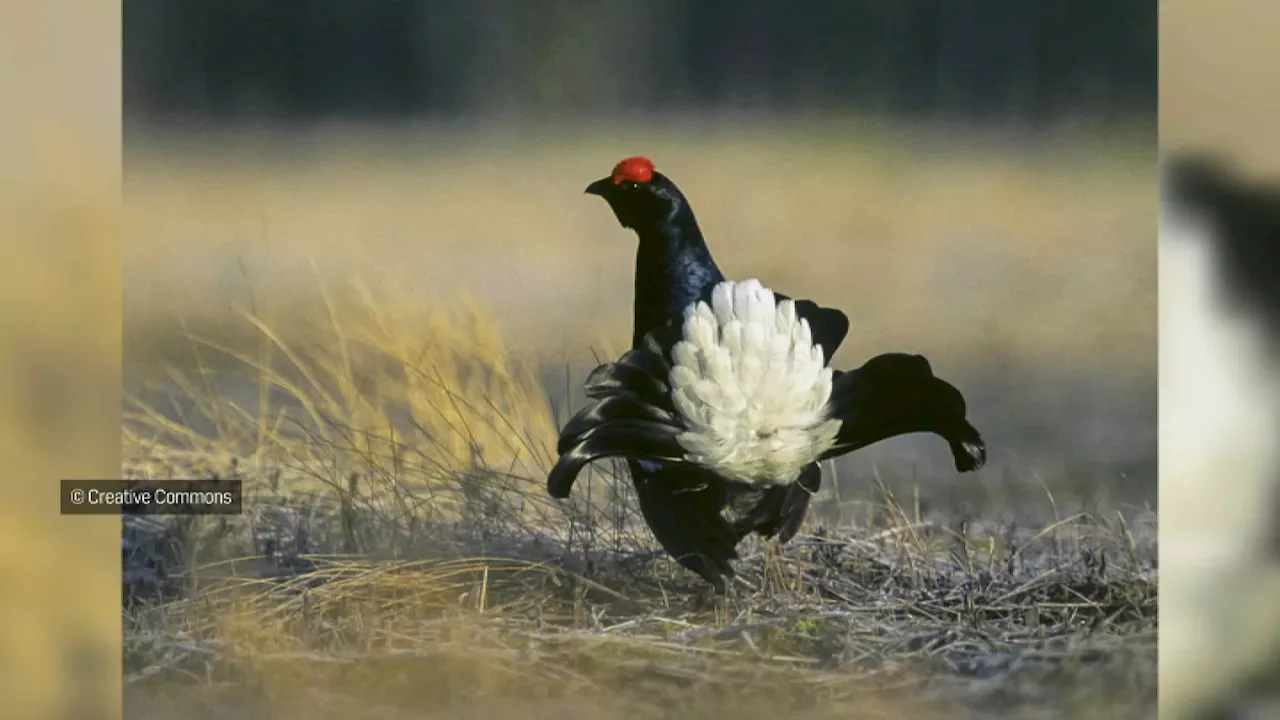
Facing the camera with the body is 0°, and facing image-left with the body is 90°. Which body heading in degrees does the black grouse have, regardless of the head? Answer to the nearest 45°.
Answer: approximately 135°
